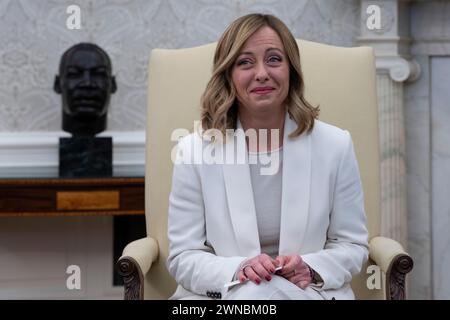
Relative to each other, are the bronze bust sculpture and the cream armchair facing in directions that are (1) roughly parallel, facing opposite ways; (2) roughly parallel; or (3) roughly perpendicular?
roughly parallel

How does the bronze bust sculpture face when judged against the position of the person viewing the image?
facing the viewer

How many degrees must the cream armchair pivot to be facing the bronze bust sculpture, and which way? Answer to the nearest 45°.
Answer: approximately 135° to its right

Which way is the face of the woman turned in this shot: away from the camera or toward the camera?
toward the camera

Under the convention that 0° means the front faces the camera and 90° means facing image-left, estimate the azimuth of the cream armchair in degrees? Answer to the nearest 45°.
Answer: approximately 0°

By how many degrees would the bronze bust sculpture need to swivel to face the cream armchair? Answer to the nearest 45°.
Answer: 0° — it already faces it
